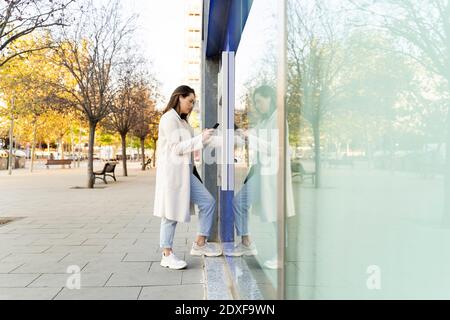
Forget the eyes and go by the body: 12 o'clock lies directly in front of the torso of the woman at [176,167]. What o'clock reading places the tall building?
The tall building is roughly at 9 o'clock from the woman.

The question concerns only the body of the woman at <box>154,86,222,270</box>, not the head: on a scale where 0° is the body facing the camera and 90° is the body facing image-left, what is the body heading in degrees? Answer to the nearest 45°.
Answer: approximately 270°

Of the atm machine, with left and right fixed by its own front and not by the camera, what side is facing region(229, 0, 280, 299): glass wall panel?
left

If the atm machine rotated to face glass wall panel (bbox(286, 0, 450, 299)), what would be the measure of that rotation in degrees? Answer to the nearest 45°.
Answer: approximately 90° to its left

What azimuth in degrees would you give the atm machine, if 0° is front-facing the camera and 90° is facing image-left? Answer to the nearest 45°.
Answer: approximately 90°

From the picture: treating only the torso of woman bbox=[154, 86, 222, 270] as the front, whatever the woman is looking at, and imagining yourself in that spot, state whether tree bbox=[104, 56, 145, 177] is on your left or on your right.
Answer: on your left

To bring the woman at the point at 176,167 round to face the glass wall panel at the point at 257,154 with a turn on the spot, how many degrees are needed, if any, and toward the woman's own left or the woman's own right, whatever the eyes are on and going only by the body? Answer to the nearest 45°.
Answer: approximately 45° to the woman's own right

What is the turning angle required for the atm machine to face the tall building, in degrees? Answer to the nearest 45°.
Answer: approximately 90° to its right

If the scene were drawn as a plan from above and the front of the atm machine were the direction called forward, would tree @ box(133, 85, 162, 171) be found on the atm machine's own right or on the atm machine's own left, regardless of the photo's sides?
on the atm machine's own right
